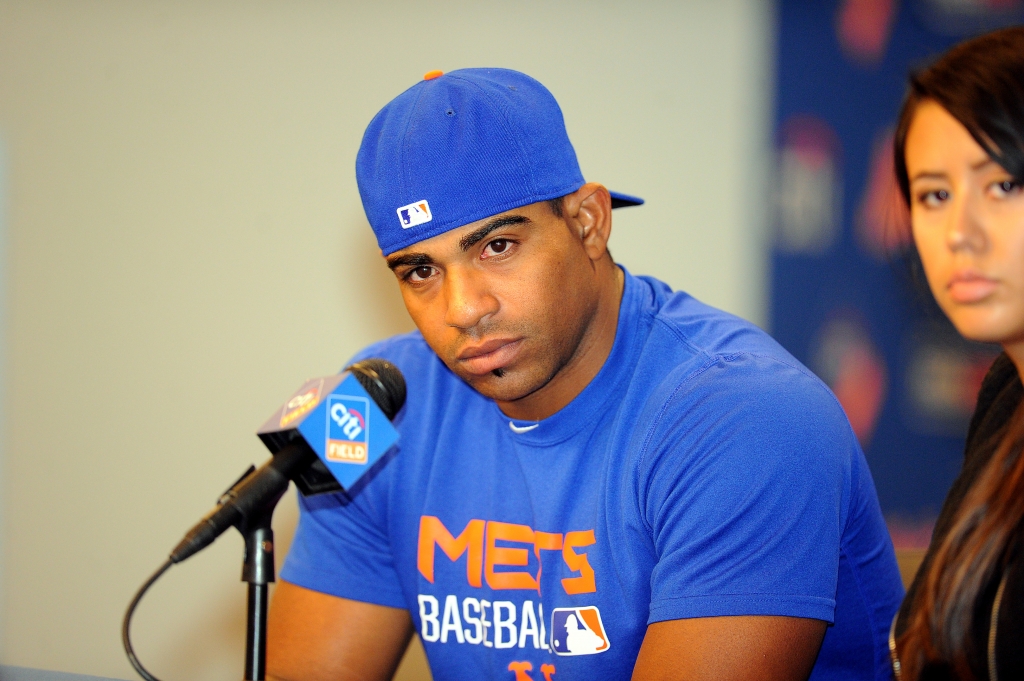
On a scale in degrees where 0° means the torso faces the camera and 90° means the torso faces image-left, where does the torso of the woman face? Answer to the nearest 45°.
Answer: approximately 45°

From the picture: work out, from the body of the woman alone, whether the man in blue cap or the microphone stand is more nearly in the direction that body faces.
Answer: the microphone stand

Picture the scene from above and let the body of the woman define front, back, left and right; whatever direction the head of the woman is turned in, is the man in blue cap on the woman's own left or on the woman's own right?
on the woman's own right

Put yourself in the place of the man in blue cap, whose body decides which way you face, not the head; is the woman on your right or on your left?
on your left

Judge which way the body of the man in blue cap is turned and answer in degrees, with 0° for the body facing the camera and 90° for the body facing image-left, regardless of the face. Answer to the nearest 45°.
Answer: approximately 45°
